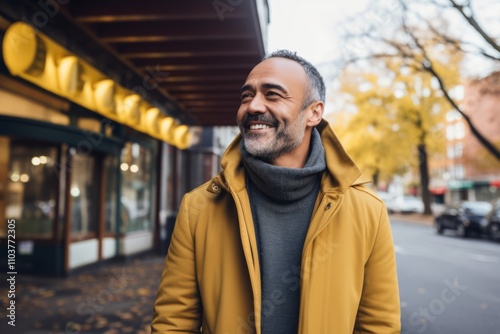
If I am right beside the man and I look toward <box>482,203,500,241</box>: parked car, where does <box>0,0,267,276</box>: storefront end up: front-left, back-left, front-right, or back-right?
front-left

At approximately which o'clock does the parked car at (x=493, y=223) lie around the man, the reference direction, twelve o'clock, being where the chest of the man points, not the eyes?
The parked car is roughly at 7 o'clock from the man.

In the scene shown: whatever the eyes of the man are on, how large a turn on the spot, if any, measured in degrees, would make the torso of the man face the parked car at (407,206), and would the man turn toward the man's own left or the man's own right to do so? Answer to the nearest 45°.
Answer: approximately 180°

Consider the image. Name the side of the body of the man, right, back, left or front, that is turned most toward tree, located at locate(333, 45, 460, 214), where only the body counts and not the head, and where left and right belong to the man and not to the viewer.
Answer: back

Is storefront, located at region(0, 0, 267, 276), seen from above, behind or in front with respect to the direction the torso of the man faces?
behind

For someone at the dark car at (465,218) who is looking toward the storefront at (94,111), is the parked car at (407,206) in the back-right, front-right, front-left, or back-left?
back-right

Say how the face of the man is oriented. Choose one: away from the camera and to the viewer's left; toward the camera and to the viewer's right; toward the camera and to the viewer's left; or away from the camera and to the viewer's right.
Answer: toward the camera and to the viewer's left

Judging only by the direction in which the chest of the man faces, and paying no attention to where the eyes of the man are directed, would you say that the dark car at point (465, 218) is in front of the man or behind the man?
behind

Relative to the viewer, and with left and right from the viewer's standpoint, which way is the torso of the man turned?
facing the viewer
